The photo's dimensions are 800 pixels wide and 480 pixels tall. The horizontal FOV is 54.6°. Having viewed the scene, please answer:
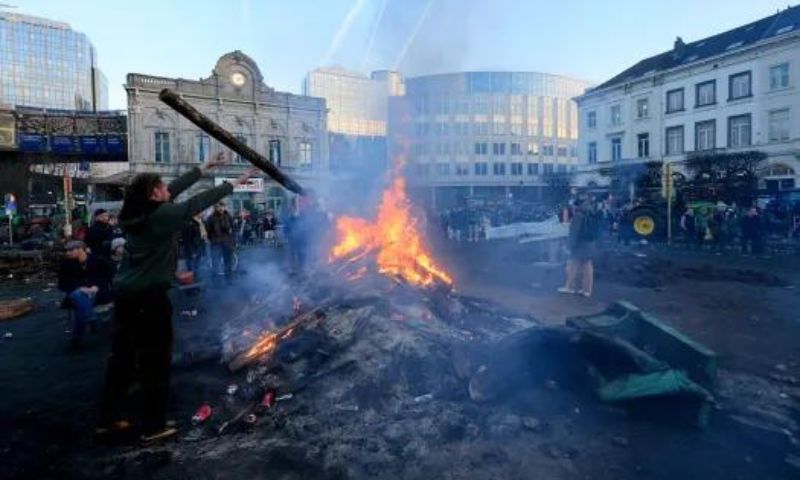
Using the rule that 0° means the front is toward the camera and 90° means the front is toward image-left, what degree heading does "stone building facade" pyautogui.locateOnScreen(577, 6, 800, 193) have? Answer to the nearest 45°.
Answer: approximately 45°

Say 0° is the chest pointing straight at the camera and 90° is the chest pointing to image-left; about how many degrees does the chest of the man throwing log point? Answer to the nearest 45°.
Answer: approximately 225°

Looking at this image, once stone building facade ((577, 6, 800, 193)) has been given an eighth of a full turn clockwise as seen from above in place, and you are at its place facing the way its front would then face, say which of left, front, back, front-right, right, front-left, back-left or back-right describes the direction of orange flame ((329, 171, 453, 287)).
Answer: left

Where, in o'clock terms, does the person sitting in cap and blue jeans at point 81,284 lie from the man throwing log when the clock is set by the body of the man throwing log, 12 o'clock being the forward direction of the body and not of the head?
The person sitting in cap and blue jeans is roughly at 10 o'clock from the man throwing log.

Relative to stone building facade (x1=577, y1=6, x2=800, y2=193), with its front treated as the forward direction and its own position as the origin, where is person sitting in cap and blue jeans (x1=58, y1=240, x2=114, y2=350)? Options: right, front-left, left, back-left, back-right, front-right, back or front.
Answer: front-left

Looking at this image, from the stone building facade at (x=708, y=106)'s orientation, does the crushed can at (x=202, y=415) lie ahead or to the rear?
ahead

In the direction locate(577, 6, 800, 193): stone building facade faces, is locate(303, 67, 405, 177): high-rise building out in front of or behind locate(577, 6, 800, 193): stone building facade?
in front
